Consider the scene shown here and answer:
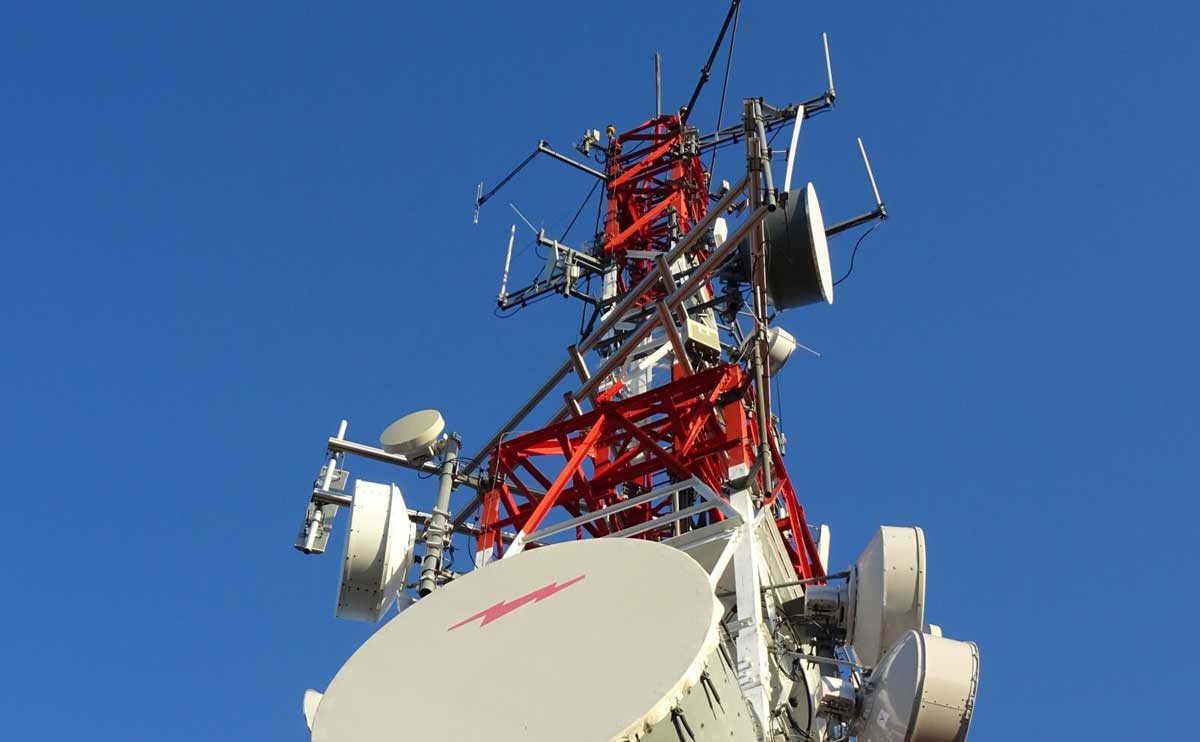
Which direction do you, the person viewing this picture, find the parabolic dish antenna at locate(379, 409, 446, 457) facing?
facing the viewer and to the left of the viewer
